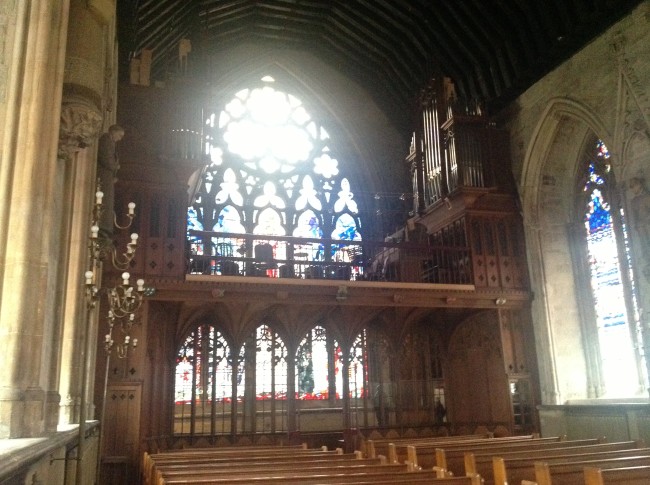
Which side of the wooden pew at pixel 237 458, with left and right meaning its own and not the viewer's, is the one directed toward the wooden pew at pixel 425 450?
left

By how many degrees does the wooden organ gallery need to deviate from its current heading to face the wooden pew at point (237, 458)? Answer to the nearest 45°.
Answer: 0° — it already faces it

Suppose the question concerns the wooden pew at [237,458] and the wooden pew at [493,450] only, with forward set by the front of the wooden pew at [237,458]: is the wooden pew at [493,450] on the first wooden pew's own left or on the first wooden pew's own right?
on the first wooden pew's own left

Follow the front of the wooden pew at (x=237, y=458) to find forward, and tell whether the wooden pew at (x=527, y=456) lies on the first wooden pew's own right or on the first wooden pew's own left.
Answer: on the first wooden pew's own left

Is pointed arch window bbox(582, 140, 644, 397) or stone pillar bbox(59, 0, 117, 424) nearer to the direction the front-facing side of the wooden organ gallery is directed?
the stone pillar

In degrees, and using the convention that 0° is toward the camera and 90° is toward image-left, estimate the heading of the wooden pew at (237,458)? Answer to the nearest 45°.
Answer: approximately 0°

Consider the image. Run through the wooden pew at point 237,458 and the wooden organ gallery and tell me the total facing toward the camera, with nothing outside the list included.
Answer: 2

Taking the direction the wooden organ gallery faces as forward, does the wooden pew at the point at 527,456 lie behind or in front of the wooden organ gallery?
in front

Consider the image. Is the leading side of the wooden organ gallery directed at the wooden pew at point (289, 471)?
yes

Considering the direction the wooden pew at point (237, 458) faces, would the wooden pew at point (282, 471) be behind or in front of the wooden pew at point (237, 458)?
in front

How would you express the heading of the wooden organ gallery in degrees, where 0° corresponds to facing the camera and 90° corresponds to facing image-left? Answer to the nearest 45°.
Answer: approximately 0°

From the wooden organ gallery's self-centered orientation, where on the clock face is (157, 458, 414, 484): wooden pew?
The wooden pew is roughly at 12 o'clock from the wooden organ gallery.

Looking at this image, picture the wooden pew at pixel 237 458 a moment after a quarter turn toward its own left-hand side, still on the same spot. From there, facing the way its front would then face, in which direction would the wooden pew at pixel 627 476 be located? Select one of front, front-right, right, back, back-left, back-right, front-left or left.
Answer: front-right

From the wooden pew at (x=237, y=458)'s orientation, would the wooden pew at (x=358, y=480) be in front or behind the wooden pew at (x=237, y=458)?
in front

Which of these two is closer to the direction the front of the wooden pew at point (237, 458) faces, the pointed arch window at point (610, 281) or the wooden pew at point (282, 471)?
the wooden pew
